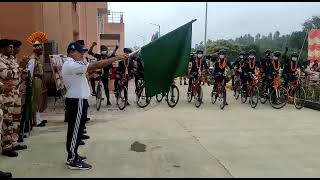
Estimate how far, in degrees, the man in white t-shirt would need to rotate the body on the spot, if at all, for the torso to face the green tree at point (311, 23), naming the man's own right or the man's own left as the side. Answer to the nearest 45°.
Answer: approximately 45° to the man's own left

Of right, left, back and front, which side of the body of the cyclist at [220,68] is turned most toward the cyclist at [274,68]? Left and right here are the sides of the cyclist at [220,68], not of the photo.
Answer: left

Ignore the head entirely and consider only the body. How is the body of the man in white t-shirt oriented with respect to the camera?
to the viewer's right

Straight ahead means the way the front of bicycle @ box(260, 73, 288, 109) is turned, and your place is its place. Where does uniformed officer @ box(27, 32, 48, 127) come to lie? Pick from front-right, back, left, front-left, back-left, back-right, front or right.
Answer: right

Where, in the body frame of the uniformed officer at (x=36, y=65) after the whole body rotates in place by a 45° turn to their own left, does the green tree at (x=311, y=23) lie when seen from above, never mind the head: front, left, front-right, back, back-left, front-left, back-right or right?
front-left

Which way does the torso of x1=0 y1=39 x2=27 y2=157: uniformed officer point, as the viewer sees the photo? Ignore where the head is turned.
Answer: to the viewer's right

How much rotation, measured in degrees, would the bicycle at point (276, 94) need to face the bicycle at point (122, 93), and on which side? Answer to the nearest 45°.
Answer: approximately 135° to its right

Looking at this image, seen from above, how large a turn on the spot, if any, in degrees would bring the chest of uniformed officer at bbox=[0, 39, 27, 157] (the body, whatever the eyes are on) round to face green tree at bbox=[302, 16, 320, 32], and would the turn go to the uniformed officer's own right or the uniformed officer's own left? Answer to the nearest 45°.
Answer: approximately 45° to the uniformed officer's own left

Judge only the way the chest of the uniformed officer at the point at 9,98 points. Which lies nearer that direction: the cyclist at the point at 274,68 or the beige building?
the cyclist

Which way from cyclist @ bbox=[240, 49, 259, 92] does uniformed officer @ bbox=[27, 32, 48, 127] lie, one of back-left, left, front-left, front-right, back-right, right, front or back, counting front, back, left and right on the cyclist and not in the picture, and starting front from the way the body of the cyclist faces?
right
